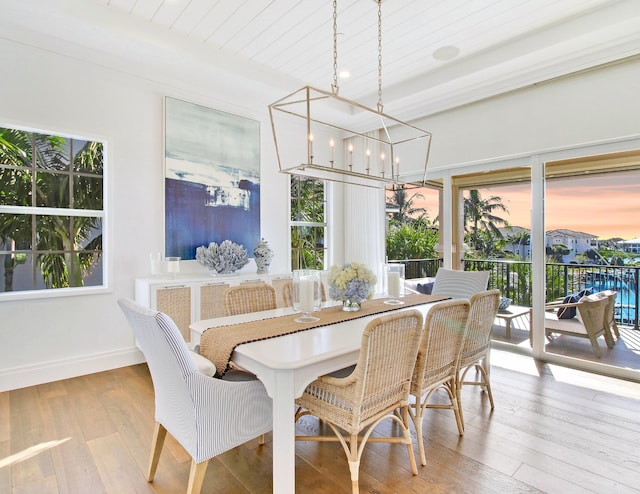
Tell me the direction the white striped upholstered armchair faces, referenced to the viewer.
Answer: facing away from the viewer and to the right of the viewer

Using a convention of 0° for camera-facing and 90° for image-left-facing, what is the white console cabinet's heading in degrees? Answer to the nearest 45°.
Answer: approximately 315°

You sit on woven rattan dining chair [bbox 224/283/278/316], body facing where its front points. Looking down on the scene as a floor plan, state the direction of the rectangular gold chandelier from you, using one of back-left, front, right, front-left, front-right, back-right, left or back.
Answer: left

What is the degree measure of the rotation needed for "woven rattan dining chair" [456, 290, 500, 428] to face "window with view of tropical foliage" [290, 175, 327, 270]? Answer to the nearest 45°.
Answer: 0° — it already faces it

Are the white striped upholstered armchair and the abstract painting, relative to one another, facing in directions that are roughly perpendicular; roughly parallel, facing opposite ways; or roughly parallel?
roughly perpendicular

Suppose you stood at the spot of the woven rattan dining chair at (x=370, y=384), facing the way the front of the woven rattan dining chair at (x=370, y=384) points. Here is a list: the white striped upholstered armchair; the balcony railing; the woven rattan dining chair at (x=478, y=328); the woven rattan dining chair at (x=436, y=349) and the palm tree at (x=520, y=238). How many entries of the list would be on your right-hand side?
4

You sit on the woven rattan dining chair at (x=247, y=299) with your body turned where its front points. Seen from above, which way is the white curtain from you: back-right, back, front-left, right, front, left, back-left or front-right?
left

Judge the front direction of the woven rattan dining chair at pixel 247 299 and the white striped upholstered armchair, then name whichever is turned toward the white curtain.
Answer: the white striped upholstered armchair

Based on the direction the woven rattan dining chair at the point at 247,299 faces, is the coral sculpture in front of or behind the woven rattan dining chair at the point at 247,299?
behind

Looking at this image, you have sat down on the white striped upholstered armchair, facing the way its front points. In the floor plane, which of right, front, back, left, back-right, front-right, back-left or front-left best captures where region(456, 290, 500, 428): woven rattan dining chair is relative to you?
front-right

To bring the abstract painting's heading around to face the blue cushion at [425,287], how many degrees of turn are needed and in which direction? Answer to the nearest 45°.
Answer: approximately 45° to its left

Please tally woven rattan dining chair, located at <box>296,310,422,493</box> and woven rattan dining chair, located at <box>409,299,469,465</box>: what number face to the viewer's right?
0

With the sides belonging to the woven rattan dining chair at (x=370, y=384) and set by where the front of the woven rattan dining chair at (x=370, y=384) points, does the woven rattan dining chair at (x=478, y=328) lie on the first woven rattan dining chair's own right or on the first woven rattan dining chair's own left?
on the first woven rattan dining chair's own right

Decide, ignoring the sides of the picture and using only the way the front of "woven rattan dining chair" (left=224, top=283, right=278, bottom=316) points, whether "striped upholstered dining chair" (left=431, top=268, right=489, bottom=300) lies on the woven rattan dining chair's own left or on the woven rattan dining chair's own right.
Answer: on the woven rattan dining chair's own left
